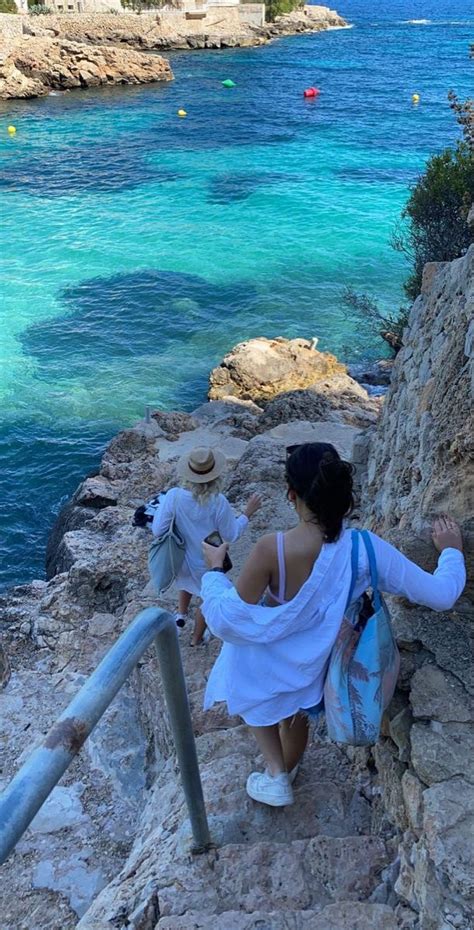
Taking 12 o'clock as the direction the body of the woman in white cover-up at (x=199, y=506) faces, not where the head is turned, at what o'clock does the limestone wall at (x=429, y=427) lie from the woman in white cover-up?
The limestone wall is roughly at 3 o'clock from the woman in white cover-up.

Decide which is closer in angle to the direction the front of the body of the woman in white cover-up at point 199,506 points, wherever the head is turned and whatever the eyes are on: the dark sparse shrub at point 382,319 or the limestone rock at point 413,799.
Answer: the dark sparse shrub

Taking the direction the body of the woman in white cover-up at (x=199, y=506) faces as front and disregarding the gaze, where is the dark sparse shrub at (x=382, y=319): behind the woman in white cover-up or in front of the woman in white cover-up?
in front

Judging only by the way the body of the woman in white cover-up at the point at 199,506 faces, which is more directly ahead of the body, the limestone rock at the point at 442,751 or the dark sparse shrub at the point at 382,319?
the dark sparse shrub

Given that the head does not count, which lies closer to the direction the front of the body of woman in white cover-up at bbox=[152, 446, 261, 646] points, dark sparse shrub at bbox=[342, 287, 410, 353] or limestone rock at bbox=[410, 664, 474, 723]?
the dark sparse shrub

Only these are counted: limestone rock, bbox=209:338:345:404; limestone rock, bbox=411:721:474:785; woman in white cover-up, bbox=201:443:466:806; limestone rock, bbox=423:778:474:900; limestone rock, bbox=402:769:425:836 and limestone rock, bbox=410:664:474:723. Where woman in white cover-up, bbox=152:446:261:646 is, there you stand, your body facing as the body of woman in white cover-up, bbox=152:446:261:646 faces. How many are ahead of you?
1

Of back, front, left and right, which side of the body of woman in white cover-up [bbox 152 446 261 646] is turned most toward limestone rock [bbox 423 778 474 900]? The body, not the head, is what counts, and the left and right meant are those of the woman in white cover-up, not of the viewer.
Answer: back

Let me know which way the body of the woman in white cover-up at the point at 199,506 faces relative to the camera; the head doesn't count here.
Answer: away from the camera

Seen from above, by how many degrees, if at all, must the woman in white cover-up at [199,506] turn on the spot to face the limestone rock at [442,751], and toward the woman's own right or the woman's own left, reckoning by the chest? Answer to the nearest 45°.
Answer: approximately 180°

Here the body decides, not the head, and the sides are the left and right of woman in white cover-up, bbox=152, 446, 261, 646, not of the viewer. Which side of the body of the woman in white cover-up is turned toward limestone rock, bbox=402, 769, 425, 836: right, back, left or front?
back

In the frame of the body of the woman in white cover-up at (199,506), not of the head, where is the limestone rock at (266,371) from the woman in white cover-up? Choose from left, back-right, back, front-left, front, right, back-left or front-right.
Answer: front

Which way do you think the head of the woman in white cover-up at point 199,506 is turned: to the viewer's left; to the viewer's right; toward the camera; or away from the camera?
away from the camera

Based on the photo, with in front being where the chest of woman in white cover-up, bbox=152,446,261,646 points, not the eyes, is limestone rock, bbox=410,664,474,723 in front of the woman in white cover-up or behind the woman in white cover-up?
behind
